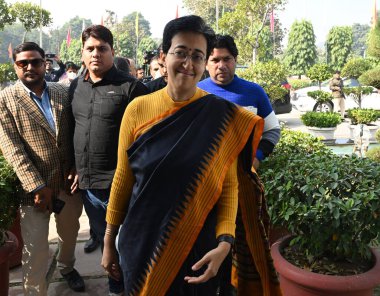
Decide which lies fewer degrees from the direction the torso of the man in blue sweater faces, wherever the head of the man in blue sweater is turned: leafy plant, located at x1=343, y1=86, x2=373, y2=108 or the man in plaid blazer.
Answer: the man in plaid blazer

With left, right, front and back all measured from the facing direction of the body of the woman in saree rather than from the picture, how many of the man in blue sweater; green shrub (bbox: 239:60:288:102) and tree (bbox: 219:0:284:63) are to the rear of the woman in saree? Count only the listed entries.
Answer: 3

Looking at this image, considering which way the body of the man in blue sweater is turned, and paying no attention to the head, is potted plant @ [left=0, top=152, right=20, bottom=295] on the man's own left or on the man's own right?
on the man's own right

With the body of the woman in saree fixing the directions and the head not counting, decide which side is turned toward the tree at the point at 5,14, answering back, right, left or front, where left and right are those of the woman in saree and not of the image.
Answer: back

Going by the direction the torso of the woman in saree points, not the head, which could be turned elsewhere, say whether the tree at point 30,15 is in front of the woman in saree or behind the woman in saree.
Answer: behind

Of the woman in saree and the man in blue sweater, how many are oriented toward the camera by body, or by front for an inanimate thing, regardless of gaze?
2

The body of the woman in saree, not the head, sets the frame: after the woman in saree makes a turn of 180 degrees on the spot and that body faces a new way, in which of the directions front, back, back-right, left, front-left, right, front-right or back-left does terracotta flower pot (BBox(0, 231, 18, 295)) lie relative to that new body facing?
front-left

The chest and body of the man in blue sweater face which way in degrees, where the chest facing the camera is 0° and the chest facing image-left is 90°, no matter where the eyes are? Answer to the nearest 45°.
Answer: approximately 0°

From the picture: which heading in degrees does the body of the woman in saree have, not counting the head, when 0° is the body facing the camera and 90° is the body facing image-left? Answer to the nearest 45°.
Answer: approximately 0°
